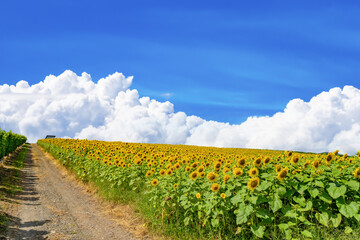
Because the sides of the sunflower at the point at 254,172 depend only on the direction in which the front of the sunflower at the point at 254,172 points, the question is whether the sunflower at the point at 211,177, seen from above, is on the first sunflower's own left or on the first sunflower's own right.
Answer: on the first sunflower's own right

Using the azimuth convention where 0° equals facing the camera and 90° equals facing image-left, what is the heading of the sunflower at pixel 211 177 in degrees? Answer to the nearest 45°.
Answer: approximately 0°

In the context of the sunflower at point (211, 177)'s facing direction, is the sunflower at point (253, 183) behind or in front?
in front

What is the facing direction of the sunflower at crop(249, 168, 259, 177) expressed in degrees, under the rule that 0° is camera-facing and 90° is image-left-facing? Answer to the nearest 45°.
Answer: approximately 0°

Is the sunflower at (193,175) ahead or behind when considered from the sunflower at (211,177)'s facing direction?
behind
